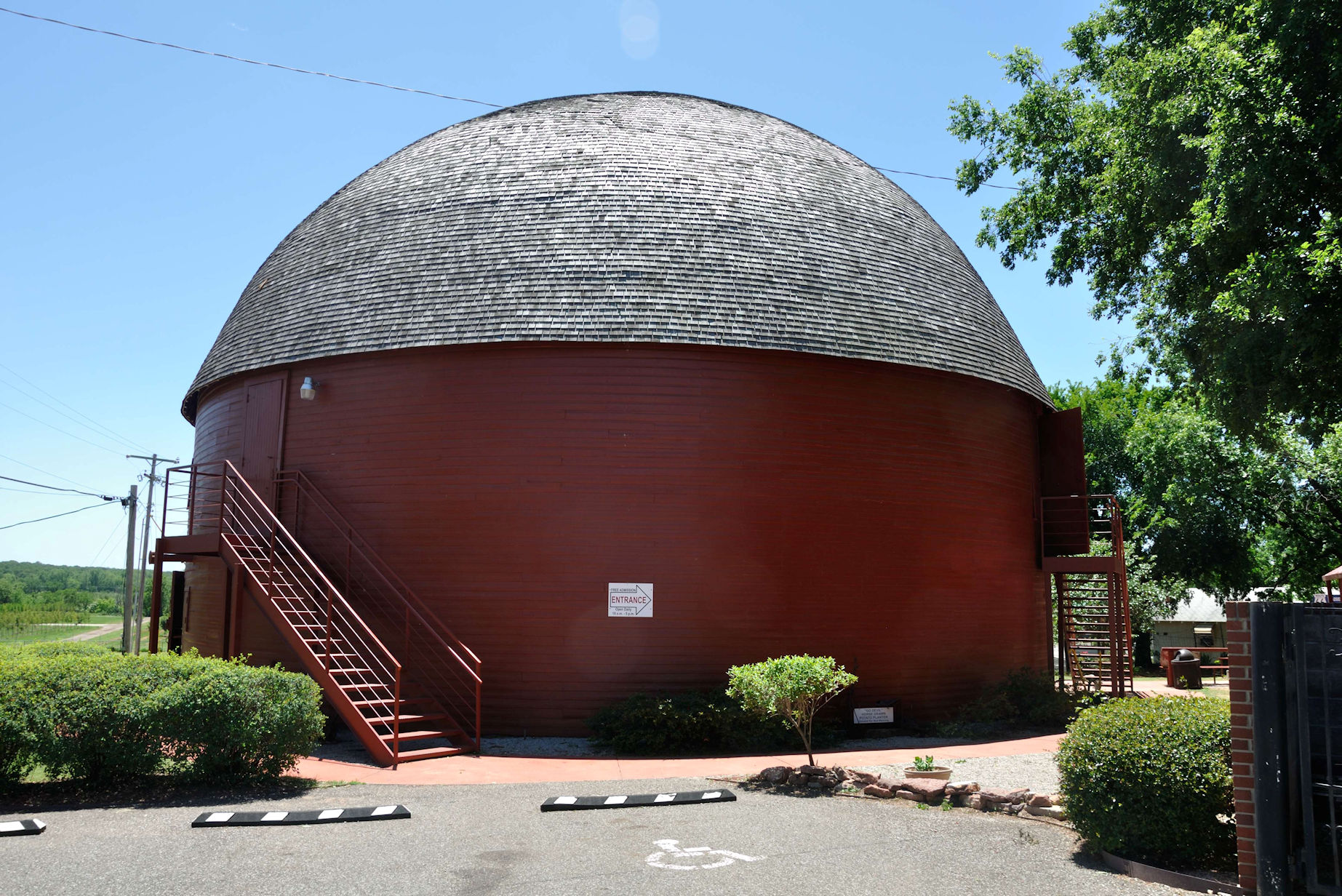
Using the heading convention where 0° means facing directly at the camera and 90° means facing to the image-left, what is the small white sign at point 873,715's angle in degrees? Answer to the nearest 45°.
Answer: approximately 0°

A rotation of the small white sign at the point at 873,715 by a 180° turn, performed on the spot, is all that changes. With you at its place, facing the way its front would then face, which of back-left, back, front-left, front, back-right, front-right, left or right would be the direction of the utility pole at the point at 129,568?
front-left

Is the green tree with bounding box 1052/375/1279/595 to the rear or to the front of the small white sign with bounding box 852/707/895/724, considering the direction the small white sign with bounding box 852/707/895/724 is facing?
to the rear

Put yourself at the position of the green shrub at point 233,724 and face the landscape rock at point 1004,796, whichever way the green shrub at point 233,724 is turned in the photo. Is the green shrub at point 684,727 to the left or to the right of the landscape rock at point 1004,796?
left

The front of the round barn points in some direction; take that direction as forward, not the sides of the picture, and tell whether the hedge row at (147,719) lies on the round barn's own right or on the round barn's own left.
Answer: on the round barn's own right
